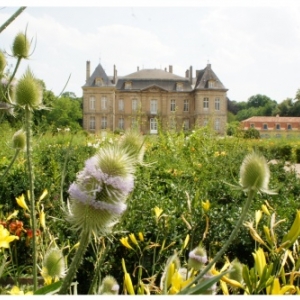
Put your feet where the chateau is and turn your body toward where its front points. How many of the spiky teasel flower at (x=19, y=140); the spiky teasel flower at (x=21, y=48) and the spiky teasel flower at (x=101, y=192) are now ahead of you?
3

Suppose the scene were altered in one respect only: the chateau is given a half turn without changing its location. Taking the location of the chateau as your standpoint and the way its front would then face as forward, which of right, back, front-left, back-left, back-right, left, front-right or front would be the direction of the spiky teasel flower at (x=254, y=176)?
back

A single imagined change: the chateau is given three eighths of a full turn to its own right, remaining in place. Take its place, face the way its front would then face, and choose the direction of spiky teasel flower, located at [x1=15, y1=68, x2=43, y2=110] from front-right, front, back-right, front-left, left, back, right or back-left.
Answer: back-left

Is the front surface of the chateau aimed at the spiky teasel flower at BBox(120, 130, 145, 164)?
yes

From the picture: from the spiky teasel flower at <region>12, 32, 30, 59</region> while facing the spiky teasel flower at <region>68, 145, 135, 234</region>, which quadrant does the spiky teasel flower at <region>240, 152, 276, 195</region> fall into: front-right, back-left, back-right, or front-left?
front-left

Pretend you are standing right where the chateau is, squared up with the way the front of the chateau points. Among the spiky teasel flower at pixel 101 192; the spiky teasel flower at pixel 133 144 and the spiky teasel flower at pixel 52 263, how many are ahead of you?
3

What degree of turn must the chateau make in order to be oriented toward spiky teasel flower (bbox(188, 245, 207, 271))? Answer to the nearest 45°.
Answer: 0° — it already faces it

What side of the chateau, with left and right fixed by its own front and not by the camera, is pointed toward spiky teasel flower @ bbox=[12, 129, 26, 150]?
front

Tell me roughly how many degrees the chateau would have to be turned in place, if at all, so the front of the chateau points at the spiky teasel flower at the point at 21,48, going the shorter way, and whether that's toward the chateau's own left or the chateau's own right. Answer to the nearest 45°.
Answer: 0° — it already faces it

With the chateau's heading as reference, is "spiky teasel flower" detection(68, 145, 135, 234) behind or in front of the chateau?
in front

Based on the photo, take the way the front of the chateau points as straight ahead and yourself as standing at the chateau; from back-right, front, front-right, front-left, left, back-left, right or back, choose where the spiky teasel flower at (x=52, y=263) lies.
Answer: front

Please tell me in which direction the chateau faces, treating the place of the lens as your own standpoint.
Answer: facing the viewer
